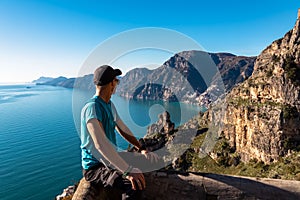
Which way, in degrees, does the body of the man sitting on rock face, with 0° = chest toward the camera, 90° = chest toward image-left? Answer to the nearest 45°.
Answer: approximately 270°
